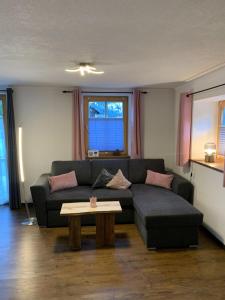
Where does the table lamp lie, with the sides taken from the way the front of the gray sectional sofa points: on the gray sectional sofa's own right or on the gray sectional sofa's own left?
on the gray sectional sofa's own left

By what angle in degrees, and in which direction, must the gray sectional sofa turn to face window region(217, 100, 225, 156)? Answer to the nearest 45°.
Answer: approximately 90° to its left

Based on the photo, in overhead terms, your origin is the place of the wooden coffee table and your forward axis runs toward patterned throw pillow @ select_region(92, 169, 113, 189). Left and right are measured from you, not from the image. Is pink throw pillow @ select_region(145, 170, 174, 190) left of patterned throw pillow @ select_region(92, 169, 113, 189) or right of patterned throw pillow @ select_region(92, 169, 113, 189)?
right

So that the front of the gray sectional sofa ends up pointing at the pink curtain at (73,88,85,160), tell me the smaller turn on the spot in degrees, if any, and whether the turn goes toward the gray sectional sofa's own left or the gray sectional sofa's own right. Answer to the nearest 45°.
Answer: approximately 135° to the gray sectional sofa's own right

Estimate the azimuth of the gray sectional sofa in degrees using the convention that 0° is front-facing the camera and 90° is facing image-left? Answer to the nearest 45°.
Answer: approximately 0°

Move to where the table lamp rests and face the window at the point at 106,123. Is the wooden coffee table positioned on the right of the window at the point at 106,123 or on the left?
left

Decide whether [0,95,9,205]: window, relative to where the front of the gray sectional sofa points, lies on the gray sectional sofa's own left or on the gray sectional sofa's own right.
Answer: on the gray sectional sofa's own right

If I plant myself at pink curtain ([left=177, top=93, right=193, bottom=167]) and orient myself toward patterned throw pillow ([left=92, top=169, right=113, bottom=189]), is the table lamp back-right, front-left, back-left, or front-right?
back-left
